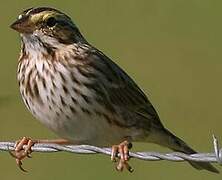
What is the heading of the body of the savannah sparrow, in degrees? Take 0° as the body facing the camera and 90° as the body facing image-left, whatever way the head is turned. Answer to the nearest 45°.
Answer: approximately 45°
